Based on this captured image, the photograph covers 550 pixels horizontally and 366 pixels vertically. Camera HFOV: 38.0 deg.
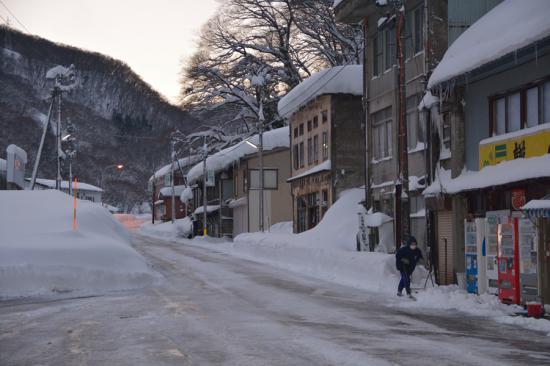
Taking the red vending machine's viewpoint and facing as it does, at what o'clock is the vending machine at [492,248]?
The vending machine is roughly at 4 o'clock from the red vending machine.

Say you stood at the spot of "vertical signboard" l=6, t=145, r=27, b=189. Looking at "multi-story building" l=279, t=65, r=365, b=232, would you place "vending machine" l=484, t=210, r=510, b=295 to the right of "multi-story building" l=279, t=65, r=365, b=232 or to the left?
right

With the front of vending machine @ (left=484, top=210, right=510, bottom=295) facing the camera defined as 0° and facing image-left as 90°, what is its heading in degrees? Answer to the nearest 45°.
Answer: approximately 45°

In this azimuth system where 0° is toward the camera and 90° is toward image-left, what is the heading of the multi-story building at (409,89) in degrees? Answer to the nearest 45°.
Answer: approximately 45°

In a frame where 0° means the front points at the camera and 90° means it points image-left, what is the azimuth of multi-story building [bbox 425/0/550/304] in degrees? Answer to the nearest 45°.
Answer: approximately 45°

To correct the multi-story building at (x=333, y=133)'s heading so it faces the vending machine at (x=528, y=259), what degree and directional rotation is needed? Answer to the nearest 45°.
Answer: approximately 45° to its left

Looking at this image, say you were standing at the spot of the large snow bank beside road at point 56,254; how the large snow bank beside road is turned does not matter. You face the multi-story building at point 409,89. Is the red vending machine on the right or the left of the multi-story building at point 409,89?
right

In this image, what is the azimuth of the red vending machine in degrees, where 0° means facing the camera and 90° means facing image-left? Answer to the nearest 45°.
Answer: approximately 45°

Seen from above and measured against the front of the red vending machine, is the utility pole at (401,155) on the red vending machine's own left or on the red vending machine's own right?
on the red vending machine's own right

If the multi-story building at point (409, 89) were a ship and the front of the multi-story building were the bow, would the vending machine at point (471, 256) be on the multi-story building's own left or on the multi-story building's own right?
on the multi-story building's own left

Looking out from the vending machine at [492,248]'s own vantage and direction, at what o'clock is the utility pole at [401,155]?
The utility pole is roughly at 3 o'clock from the vending machine.
